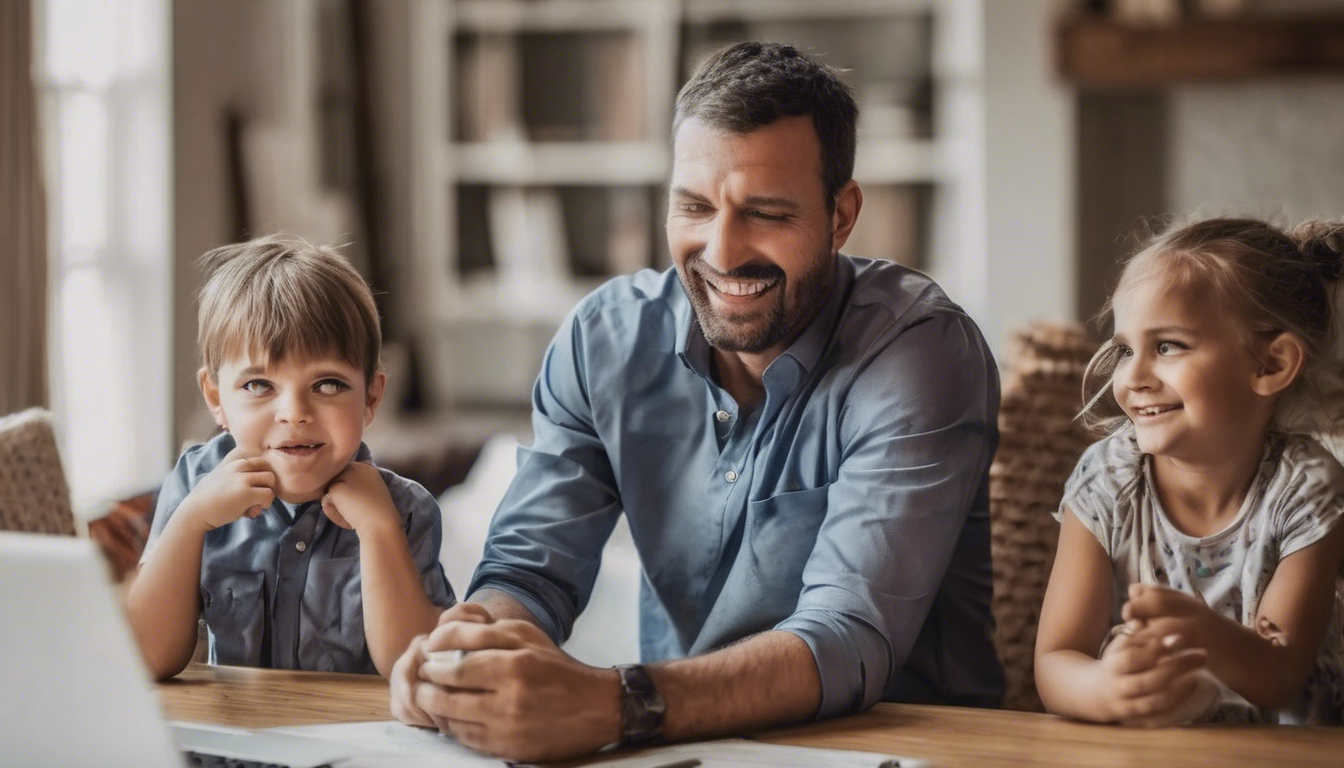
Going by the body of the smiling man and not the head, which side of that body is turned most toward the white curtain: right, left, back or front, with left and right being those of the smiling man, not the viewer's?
right

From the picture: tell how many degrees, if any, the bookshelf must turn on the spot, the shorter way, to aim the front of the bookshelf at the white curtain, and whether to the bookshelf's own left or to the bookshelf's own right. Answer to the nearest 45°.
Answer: approximately 45° to the bookshelf's own right

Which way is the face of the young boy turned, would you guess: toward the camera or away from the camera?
toward the camera

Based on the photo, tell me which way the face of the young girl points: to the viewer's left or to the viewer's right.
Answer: to the viewer's left

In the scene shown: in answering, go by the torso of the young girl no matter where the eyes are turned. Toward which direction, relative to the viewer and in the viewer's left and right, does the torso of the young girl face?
facing the viewer

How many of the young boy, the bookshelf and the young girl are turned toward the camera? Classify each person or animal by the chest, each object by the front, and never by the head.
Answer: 3

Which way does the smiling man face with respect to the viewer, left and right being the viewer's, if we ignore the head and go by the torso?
facing the viewer and to the left of the viewer

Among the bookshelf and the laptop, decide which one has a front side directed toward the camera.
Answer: the bookshelf

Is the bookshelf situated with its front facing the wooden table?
yes

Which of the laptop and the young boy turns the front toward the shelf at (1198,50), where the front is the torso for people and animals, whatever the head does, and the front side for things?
the laptop

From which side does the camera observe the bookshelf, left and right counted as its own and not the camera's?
front

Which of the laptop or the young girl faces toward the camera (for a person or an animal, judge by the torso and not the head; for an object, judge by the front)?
the young girl

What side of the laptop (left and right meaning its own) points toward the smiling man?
front
